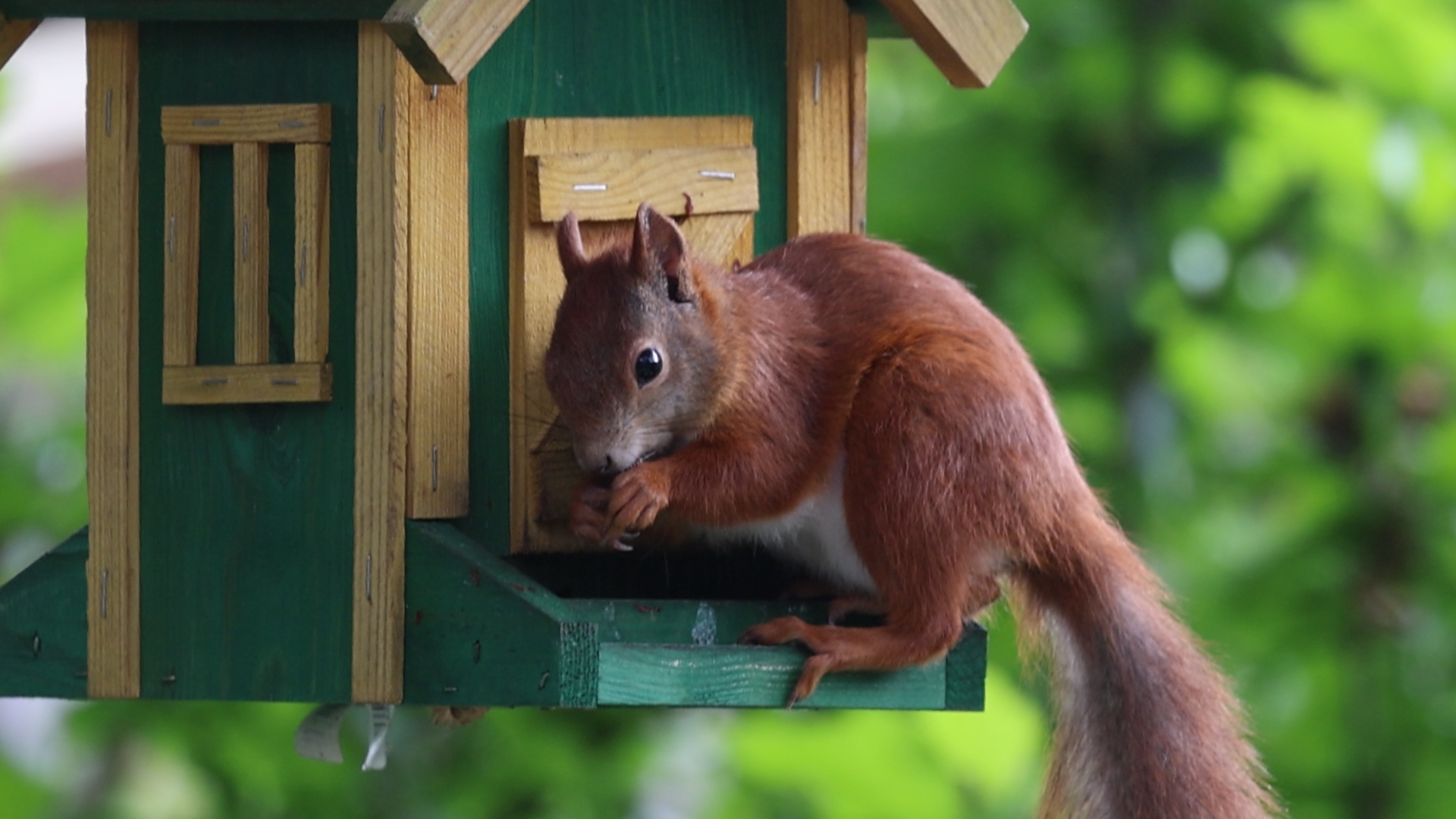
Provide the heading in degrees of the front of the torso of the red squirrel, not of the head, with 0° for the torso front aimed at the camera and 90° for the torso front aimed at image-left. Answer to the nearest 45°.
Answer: approximately 90°
